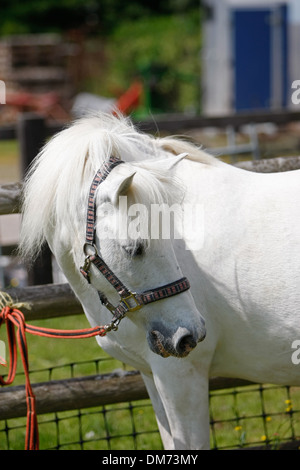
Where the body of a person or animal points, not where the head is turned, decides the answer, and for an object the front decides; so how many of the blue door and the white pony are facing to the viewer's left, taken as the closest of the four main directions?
1

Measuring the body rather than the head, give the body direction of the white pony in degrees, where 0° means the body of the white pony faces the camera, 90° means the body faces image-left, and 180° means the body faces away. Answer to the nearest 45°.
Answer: approximately 90°

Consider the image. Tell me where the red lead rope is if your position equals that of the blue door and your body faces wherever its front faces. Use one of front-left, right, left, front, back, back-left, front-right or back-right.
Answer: front

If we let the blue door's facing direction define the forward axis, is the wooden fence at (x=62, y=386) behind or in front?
in front

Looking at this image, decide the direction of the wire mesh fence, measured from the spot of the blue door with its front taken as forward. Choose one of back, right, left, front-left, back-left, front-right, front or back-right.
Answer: front

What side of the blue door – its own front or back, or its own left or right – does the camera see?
front

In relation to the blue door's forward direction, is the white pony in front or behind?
in front
